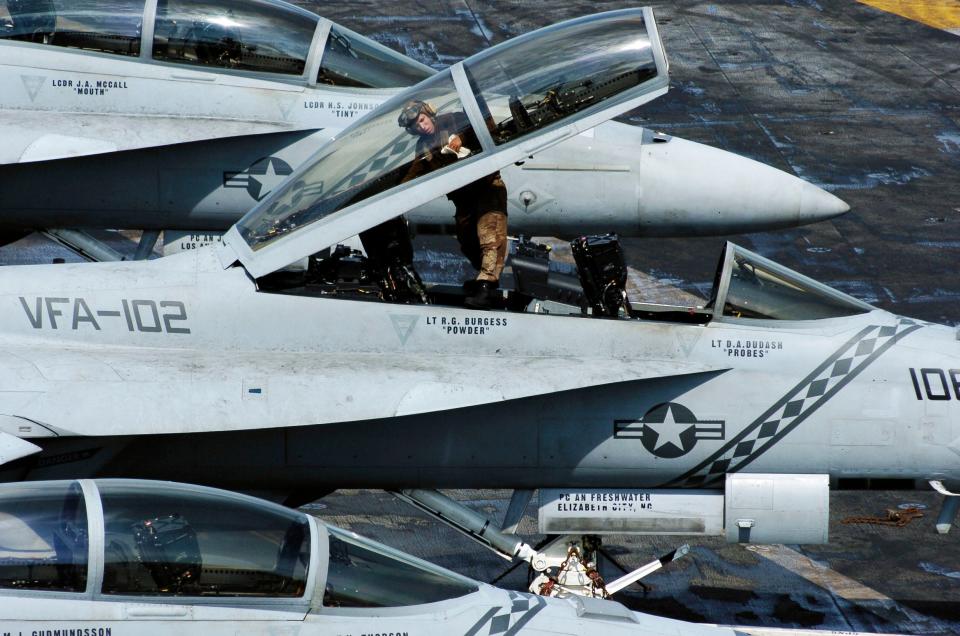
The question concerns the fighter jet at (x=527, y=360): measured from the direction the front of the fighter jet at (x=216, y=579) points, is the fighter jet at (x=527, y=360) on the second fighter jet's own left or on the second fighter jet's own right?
on the second fighter jet's own left

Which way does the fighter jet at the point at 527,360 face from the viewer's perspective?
to the viewer's right

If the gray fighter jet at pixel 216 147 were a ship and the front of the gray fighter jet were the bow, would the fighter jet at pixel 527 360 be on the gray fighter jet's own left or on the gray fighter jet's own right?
on the gray fighter jet's own right

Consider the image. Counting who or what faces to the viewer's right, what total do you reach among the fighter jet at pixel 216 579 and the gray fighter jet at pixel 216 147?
2

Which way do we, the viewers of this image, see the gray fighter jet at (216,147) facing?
facing to the right of the viewer

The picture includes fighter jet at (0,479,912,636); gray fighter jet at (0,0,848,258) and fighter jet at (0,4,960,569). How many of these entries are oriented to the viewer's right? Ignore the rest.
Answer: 3

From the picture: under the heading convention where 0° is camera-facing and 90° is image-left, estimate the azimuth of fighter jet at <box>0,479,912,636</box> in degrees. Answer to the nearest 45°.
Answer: approximately 270°

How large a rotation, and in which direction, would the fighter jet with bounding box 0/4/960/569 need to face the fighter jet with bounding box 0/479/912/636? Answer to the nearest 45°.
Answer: approximately 135° to its right

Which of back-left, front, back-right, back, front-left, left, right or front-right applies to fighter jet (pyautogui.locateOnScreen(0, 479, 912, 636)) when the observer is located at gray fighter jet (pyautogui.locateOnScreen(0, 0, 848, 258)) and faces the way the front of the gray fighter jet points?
right
